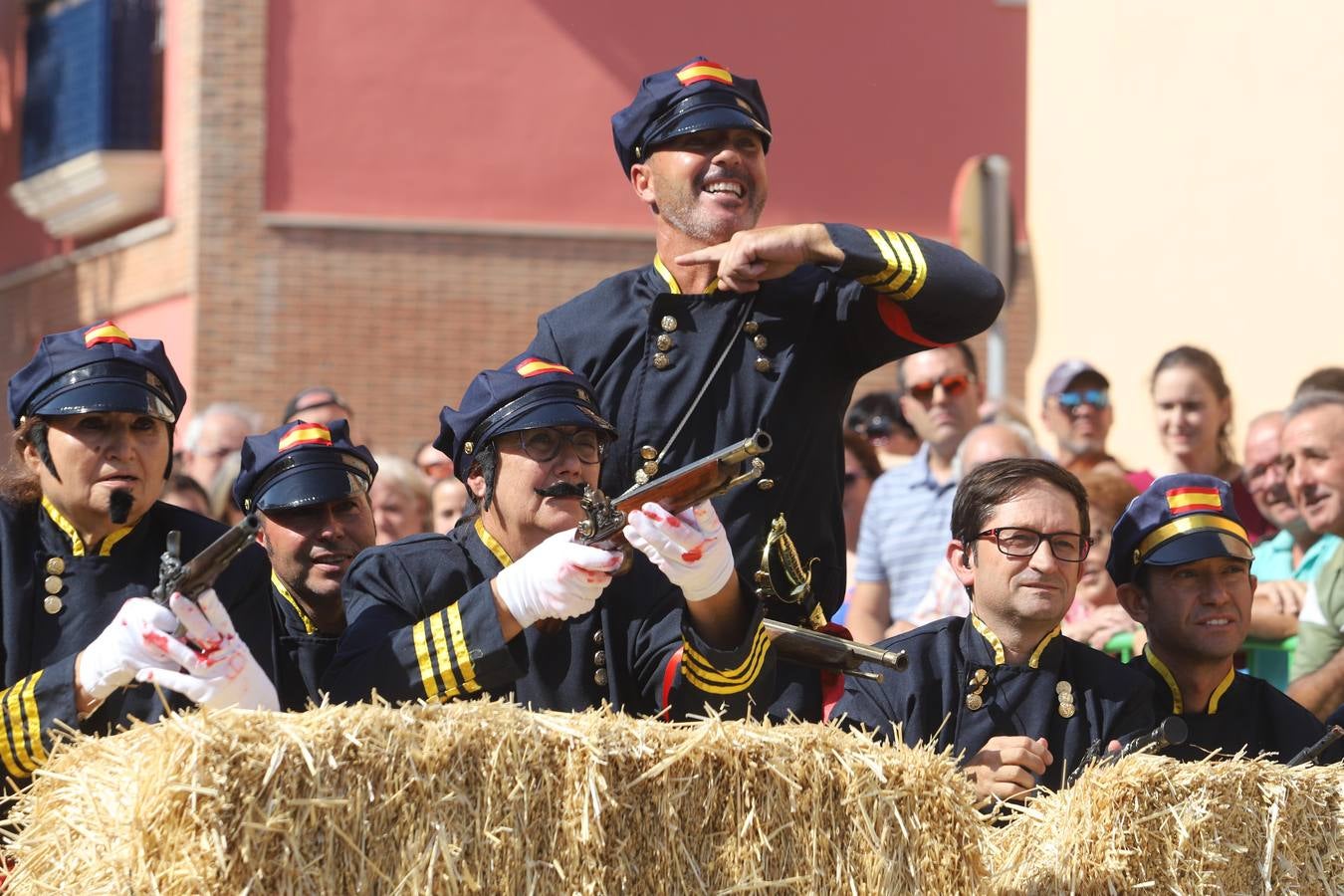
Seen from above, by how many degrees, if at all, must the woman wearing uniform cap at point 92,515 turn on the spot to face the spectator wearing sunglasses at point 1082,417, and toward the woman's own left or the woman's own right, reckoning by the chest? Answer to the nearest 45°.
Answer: approximately 90° to the woman's own left

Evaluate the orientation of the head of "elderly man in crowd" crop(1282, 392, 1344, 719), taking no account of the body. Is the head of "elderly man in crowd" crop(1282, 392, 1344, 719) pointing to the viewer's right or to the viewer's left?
to the viewer's left

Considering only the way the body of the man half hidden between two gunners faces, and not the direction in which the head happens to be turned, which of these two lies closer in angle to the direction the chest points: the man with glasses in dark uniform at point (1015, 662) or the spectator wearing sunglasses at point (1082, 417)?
the man with glasses in dark uniform

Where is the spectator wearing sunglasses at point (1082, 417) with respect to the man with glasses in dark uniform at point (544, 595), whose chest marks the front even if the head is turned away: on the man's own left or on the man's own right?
on the man's own left

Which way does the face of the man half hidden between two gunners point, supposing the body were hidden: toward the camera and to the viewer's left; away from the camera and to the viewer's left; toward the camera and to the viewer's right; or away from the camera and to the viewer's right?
toward the camera and to the viewer's right

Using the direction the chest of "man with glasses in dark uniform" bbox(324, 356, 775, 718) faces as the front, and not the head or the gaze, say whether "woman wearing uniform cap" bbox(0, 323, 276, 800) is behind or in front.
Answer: behind

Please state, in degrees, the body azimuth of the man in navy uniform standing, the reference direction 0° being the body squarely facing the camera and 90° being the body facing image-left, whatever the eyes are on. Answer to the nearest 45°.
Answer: approximately 0°

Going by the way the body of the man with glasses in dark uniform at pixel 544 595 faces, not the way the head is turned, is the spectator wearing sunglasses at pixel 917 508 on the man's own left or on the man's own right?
on the man's own left

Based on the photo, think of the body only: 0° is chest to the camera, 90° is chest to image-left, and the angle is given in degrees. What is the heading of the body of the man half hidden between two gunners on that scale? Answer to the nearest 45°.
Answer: approximately 315°

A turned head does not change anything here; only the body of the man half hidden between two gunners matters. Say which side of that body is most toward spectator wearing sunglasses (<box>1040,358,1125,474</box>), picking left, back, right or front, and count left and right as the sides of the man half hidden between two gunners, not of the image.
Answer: left
